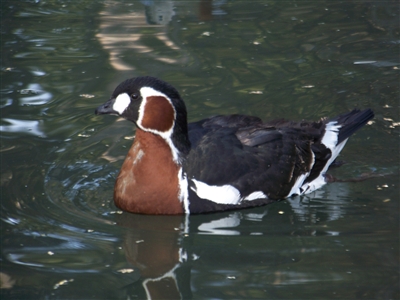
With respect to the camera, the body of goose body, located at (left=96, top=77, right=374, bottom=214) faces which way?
to the viewer's left
